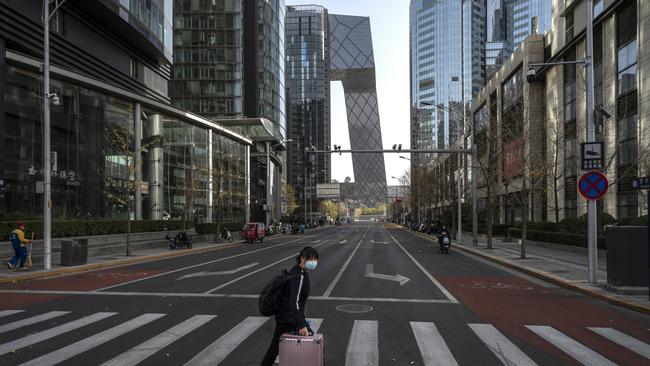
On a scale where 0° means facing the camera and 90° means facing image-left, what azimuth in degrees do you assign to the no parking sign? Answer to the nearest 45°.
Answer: approximately 0°

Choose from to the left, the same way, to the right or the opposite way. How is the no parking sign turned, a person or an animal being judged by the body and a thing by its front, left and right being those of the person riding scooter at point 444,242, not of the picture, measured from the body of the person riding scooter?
the same way

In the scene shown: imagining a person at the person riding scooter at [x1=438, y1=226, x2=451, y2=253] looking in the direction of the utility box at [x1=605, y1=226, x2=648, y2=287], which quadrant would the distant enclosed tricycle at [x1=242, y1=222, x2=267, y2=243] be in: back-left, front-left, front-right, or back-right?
back-right

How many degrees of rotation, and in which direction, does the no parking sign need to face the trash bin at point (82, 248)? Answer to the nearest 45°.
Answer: approximately 90° to its right

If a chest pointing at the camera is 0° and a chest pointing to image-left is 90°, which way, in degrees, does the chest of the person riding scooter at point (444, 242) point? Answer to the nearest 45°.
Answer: approximately 0°

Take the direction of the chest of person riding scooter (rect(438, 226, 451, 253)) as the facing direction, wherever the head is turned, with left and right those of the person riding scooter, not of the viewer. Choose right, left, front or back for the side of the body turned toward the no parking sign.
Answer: front

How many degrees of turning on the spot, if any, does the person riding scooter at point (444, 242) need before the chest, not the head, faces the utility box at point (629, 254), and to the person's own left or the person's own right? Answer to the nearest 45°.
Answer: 0° — they already face it

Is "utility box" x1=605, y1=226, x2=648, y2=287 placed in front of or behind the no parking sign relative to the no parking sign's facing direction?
in front
